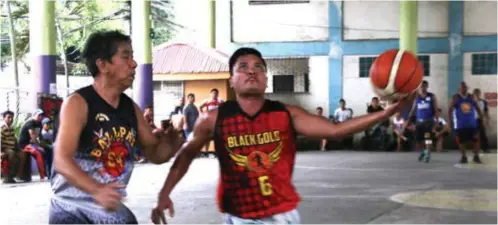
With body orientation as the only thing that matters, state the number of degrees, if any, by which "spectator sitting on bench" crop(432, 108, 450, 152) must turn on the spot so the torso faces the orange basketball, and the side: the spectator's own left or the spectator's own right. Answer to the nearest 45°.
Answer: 0° — they already face it

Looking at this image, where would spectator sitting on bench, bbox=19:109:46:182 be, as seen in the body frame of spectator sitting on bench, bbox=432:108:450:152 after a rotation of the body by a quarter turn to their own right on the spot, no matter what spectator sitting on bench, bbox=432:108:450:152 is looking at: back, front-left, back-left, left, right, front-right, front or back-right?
front-left

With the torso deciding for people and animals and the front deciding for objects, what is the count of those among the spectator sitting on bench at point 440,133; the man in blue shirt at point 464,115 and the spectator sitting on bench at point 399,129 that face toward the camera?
3

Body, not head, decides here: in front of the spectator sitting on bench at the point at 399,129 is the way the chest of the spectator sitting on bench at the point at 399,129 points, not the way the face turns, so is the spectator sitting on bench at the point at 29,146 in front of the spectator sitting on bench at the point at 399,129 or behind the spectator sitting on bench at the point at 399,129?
in front

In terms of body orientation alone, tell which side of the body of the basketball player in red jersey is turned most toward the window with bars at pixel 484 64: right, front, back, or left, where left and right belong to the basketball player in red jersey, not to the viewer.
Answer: back

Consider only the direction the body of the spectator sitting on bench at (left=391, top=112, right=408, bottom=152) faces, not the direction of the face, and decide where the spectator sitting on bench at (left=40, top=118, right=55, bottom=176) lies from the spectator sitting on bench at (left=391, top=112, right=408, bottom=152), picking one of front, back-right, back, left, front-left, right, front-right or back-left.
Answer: front-right
